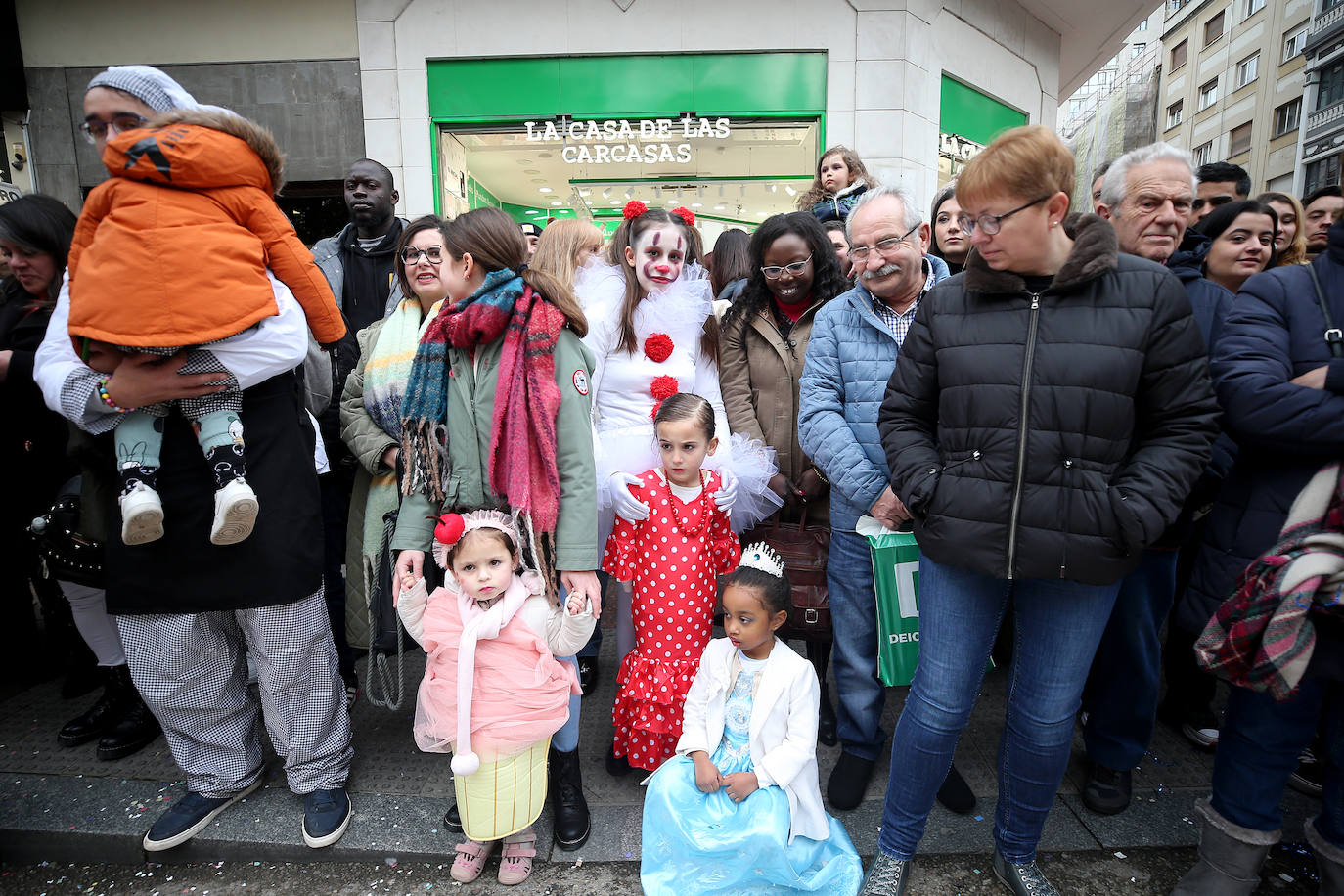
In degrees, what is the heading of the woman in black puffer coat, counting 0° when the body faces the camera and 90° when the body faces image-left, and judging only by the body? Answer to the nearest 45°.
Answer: approximately 0°

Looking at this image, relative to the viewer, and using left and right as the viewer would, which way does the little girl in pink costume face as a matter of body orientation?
facing the viewer

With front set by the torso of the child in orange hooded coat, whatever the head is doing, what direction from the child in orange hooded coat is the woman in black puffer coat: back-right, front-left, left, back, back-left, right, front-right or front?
back-right

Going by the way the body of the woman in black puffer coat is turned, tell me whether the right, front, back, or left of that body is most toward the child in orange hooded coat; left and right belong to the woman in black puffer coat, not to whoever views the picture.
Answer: right

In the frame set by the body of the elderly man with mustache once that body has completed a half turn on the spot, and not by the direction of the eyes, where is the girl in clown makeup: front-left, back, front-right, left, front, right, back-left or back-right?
left

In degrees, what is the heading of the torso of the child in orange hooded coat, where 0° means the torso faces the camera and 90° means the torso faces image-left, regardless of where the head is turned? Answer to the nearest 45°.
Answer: approximately 180°

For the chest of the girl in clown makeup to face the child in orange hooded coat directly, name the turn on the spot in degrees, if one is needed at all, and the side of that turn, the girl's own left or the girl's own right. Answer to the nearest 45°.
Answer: approximately 45° to the girl's own right

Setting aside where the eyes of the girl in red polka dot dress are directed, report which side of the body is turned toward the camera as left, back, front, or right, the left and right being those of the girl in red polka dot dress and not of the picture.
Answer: front

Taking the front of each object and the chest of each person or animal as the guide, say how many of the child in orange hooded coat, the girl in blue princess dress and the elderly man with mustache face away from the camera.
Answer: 1

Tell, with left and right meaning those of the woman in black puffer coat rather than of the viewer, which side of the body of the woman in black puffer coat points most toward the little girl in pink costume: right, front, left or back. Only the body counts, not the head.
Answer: right

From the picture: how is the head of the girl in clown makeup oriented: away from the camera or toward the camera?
toward the camera

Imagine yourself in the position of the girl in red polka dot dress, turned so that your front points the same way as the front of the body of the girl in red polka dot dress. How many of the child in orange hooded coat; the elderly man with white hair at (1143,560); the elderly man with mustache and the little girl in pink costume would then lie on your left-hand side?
2

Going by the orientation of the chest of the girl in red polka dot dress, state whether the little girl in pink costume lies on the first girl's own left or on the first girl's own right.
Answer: on the first girl's own right

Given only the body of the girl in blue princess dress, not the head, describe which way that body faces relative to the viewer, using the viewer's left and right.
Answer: facing the viewer and to the left of the viewer

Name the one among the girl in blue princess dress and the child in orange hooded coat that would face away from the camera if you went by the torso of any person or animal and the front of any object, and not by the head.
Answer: the child in orange hooded coat
